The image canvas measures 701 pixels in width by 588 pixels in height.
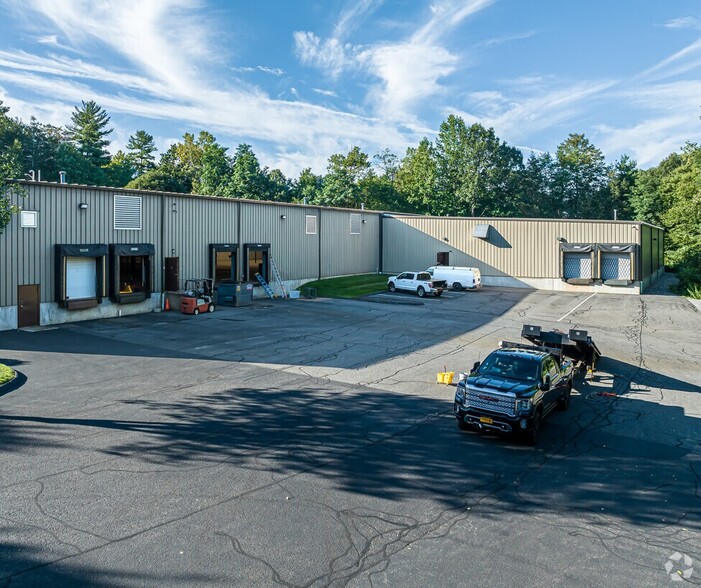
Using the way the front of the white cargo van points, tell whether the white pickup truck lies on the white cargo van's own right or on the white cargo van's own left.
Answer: on the white cargo van's own left

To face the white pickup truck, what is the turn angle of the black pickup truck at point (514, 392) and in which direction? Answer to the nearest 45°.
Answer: approximately 135° to its right

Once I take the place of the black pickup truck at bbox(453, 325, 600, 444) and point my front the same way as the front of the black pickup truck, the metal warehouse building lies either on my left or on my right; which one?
on my right

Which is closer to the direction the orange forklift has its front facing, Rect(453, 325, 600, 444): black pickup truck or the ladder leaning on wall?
the ladder leaning on wall

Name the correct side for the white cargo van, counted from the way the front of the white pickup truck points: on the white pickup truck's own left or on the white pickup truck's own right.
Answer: on the white pickup truck's own right

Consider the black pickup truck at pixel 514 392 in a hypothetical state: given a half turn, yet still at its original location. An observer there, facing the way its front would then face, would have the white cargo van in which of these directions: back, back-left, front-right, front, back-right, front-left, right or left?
front-left
